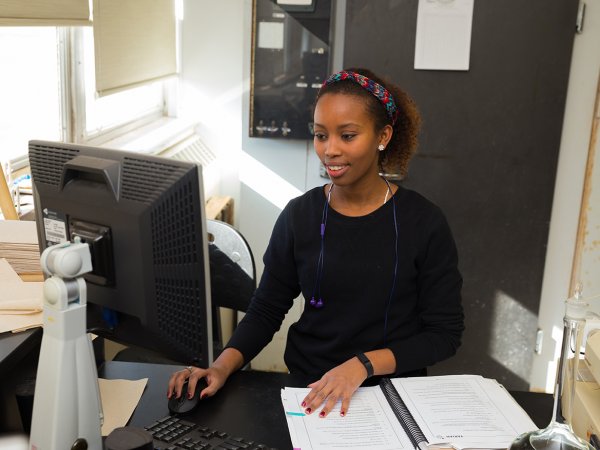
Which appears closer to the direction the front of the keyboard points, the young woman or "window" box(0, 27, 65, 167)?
the young woman

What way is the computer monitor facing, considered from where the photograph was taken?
facing away from the viewer and to the right of the viewer

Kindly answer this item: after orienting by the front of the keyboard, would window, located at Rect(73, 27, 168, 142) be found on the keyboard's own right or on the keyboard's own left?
on the keyboard's own left

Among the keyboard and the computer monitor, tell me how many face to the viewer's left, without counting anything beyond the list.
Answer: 0

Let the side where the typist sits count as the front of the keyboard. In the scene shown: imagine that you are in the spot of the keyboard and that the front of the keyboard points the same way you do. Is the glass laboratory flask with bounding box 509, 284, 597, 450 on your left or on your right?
on your right

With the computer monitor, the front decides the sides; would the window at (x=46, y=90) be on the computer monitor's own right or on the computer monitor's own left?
on the computer monitor's own left

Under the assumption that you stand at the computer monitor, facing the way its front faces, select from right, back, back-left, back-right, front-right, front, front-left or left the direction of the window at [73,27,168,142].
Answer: front-left

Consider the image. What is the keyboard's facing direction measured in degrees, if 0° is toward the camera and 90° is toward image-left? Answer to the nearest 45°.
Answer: approximately 225°

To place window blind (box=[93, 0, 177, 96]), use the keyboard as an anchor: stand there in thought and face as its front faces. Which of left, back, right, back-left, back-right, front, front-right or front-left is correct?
front-left

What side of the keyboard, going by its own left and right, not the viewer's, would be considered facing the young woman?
front

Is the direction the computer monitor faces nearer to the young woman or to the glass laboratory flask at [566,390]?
the young woman
